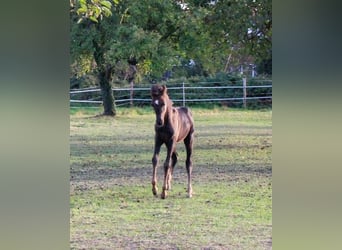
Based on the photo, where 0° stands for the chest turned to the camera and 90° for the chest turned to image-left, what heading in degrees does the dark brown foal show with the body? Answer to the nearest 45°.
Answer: approximately 45°
